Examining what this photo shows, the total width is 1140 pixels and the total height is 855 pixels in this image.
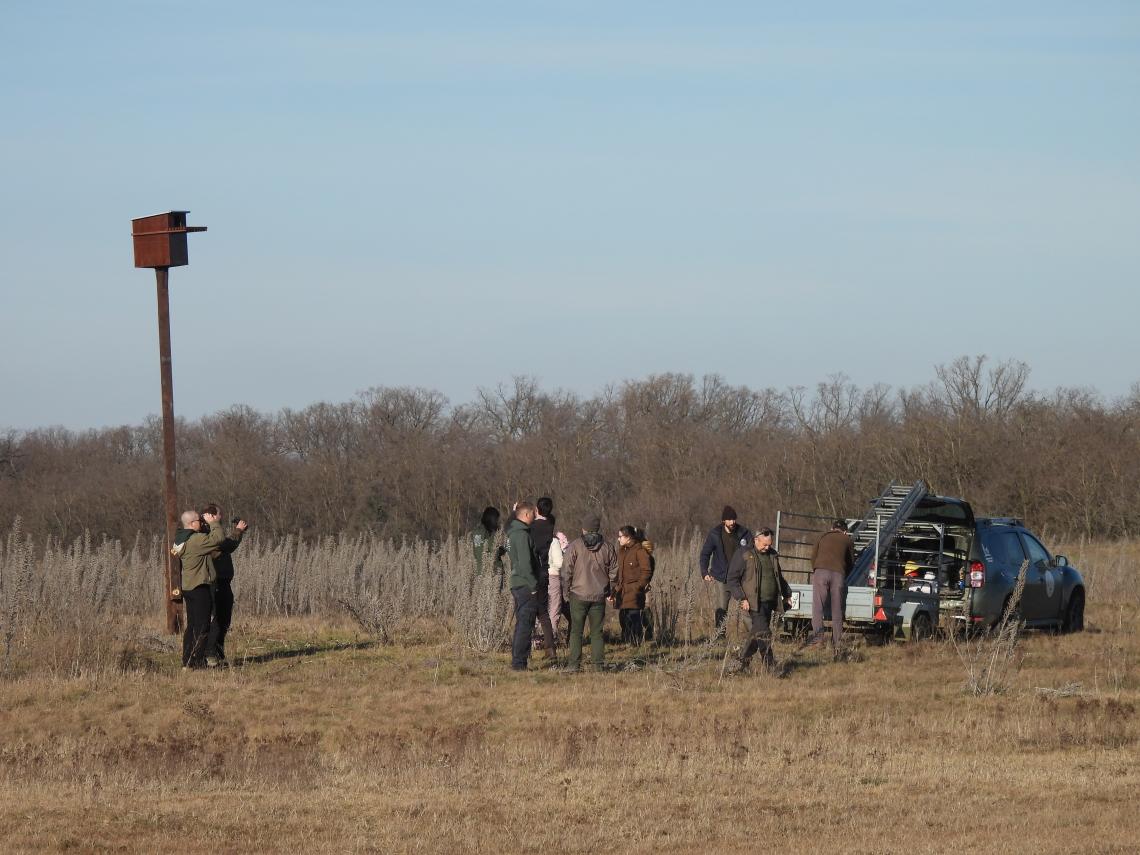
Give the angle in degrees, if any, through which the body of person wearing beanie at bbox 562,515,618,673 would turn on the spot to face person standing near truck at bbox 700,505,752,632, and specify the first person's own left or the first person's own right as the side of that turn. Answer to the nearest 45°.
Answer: approximately 45° to the first person's own right

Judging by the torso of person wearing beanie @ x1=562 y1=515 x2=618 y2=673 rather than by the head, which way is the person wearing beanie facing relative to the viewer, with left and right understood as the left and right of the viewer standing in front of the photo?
facing away from the viewer

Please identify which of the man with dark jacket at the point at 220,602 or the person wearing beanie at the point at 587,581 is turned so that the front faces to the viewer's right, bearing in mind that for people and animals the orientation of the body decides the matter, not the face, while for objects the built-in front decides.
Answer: the man with dark jacket

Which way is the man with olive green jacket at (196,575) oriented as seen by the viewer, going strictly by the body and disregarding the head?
to the viewer's right

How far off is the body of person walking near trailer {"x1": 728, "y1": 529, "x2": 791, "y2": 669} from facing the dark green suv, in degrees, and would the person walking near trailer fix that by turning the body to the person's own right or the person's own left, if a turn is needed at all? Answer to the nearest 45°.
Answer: approximately 90° to the person's own left

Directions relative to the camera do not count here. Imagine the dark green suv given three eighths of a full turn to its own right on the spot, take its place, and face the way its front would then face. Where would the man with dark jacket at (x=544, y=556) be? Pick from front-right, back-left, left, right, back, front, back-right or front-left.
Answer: front-right

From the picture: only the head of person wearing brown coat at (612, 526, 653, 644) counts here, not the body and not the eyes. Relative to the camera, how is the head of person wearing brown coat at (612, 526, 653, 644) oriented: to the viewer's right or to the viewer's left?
to the viewer's left

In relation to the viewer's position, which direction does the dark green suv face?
facing away from the viewer and to the right of the viewer

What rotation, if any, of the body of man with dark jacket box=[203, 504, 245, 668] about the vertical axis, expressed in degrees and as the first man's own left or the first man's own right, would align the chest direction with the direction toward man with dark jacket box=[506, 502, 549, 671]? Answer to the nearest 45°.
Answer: approximately 45° to the first man's own right
